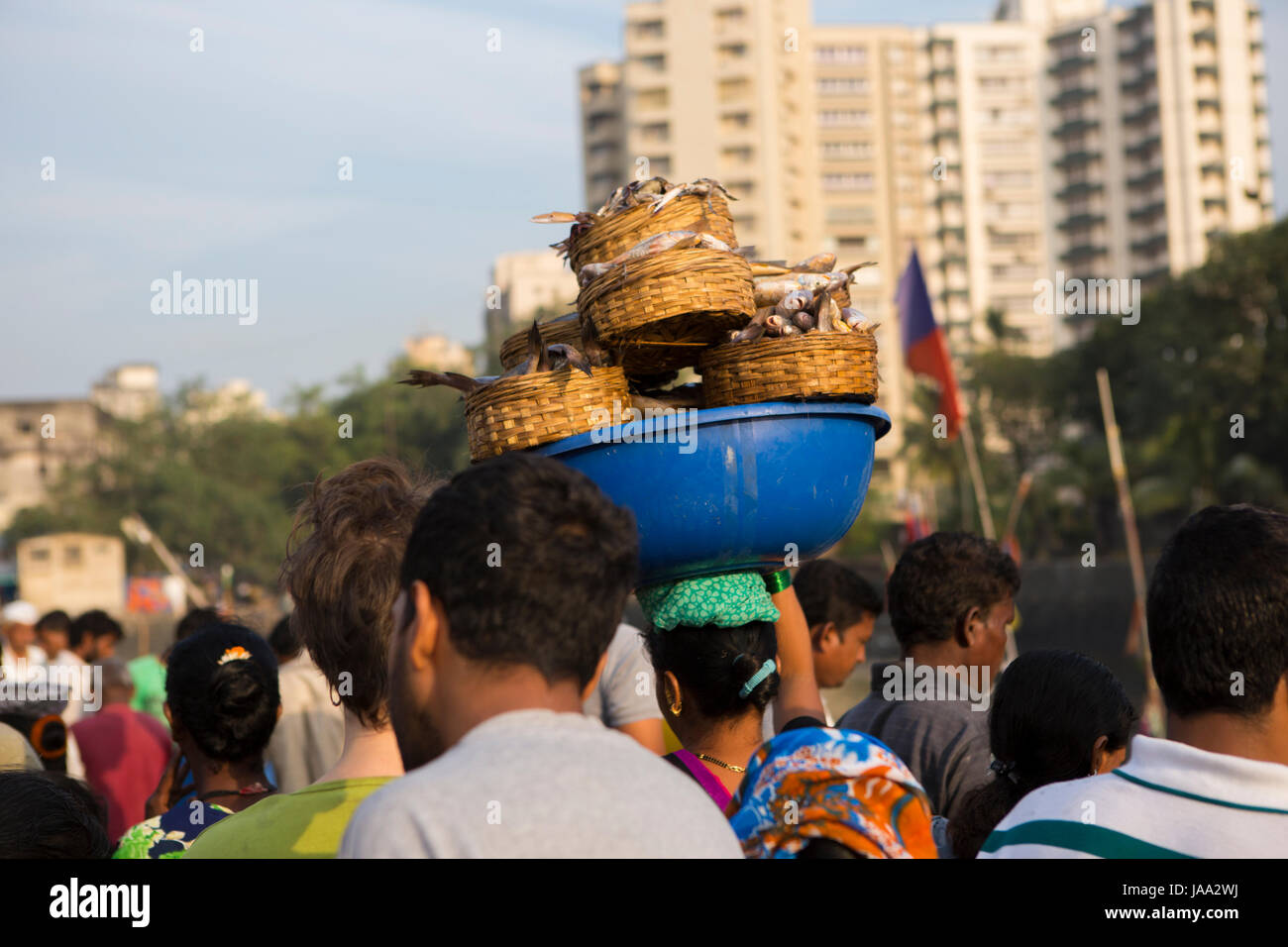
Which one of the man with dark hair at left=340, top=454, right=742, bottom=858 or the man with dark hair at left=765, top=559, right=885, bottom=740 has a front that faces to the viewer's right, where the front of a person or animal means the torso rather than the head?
the man with dark hair at left=765, top=559, right=885, bottom=740

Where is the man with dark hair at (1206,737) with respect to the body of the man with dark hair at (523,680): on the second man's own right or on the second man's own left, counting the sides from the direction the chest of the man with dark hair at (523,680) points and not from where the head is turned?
on the second man's own right

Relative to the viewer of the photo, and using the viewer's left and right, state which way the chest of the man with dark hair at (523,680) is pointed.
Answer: facing away from the viewer and to the left of the viewer

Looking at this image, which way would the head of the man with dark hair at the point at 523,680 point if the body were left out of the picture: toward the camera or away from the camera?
away from the camera

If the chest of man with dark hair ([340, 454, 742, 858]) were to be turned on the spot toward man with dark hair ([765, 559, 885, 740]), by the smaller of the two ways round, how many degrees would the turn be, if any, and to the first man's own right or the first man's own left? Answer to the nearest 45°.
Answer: approximately 45° to the first man's own right

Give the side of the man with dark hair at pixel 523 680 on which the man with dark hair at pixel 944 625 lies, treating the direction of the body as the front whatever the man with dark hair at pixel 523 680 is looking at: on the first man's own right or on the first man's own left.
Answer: on the first man's own right

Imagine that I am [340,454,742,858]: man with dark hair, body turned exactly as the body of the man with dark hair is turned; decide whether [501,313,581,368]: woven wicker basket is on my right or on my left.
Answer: on my right

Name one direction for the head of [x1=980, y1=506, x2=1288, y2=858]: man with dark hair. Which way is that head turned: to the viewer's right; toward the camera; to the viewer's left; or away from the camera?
away from the camera

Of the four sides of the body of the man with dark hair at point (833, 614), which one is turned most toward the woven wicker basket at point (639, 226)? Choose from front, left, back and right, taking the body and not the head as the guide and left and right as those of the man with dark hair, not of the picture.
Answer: right

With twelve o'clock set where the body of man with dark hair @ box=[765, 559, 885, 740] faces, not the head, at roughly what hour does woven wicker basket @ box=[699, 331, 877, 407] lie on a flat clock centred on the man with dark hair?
The woven wicker basket is roughly at 3 o'clock from the man with dark hair.
